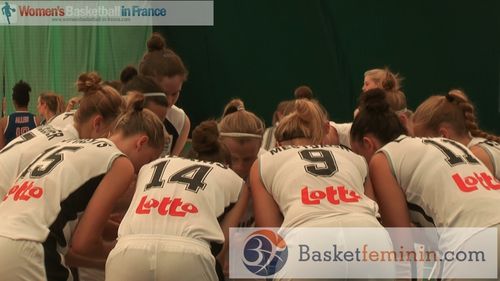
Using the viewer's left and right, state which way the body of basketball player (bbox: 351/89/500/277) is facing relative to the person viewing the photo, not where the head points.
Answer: facing away from the viewer and to the left of the viewer

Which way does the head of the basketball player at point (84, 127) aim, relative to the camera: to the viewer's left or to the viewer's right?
to the viewer's right

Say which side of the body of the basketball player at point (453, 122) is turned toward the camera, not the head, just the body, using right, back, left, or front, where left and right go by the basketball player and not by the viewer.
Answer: left

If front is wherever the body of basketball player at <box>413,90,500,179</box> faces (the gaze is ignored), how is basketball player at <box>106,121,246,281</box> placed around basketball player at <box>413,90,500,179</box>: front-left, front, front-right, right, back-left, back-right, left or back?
front-left

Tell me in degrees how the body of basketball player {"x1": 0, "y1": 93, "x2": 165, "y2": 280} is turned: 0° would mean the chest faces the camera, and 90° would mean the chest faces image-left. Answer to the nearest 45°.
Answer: approximately 225°

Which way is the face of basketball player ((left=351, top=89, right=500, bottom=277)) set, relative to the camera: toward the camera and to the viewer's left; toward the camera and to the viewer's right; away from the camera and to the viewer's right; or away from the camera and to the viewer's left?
away from the camera and to the viewer's left

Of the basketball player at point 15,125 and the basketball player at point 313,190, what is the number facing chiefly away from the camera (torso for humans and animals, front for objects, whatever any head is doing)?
2

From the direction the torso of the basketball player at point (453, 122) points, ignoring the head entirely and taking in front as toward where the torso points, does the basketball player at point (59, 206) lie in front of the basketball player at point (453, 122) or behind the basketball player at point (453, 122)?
in front

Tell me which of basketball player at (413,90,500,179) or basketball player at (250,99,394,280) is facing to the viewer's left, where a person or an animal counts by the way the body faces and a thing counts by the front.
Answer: basketball player at (413,90,500,179)

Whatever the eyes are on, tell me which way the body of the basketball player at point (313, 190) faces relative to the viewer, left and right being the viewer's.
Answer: facing away from the viewer

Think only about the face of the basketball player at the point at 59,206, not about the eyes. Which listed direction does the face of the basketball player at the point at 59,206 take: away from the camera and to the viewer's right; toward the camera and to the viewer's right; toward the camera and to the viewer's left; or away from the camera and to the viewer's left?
away from the camera and to the viewer's right
